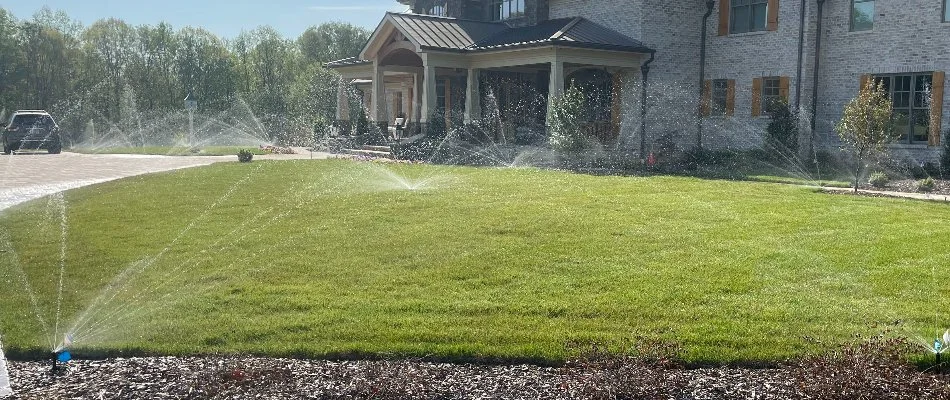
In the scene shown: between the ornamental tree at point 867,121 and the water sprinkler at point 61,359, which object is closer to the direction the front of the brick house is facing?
the water sprinkler

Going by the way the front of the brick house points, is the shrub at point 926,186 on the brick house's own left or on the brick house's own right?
on the brick house's own left

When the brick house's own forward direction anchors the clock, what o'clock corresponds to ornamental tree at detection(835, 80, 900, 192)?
The ornamental tree is roughly at 10 o'clock from the brick house.

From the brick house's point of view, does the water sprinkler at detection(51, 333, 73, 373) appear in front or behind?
in front

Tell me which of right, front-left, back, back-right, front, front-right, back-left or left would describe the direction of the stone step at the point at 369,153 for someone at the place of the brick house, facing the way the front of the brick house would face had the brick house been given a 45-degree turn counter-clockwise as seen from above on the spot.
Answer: right

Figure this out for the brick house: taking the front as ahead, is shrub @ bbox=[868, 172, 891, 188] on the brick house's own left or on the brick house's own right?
on the brick house's own left

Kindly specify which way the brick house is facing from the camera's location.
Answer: facing the viewer and to the left of the viewer

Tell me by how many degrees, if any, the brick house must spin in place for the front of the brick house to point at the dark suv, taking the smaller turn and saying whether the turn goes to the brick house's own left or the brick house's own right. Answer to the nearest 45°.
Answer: approximately 45° to the brick house's own right

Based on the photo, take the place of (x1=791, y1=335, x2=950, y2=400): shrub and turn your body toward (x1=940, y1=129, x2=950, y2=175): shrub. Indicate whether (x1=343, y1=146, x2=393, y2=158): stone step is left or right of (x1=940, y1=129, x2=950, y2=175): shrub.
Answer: left

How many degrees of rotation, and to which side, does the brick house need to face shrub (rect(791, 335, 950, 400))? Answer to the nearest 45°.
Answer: approximately 45° to its left
